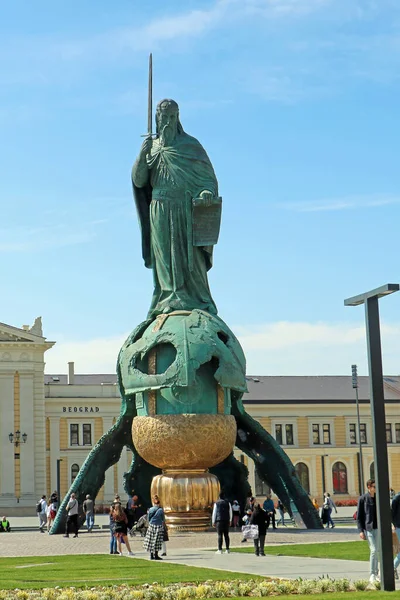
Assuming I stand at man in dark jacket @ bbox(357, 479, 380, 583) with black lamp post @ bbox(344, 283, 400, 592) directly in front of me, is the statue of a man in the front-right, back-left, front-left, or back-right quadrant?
back-right

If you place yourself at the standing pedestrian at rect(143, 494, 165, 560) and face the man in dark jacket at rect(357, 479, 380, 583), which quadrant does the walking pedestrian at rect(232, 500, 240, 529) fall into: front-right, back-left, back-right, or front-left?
back-left

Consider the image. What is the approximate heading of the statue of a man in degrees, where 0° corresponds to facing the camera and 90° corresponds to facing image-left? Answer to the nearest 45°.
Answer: approximately 0°

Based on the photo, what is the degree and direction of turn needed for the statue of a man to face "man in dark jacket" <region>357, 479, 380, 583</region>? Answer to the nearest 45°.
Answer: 0° — it already faces them

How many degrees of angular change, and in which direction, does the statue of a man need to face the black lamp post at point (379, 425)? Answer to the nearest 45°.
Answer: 0° — it already faces it
